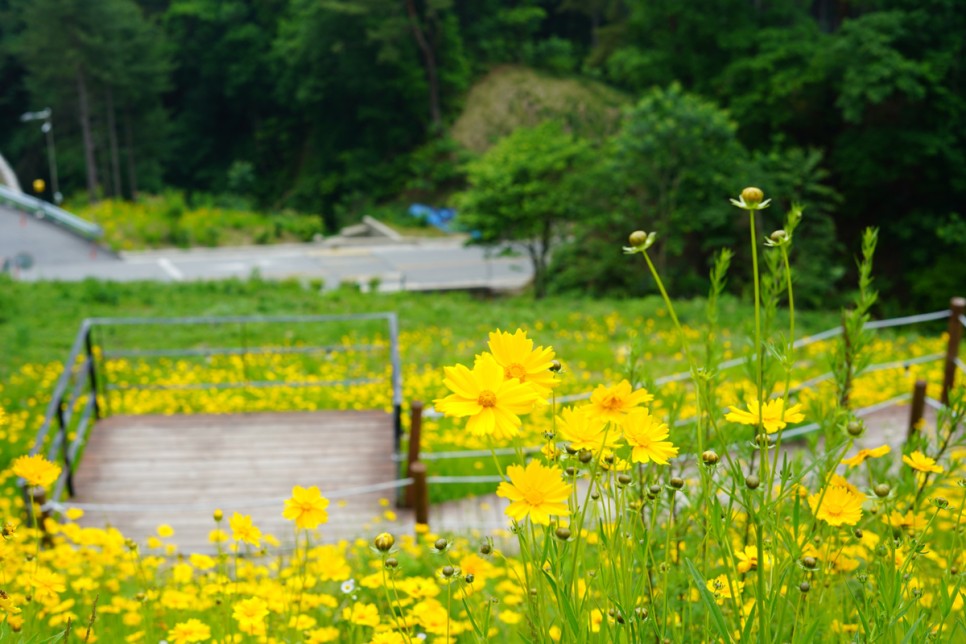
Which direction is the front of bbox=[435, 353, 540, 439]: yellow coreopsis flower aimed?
toward the camera

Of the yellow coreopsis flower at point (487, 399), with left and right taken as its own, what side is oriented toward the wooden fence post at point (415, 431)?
back

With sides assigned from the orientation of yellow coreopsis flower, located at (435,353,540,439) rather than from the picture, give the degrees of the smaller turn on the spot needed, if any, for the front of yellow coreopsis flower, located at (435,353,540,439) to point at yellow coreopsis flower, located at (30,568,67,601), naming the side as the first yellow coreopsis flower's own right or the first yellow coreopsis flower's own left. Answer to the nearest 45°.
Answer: approximately 135° to the first yellow coreopsis flower's own right

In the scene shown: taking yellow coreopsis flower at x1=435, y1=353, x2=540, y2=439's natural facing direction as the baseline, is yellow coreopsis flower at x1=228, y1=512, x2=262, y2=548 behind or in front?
behind

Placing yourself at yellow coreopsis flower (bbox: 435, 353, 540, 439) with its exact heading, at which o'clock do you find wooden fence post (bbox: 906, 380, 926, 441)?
The wooden fence post is roughly at 7 o'clock from the yellow coreopsis flower.

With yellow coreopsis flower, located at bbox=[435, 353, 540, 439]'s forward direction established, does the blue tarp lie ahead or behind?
behind

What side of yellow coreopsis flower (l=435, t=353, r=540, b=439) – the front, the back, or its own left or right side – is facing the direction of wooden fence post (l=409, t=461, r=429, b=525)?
back

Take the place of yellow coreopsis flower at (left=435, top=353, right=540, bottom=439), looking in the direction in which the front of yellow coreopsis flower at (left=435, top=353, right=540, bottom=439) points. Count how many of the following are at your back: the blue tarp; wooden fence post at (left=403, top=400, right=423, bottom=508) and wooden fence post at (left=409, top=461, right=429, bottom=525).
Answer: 3
